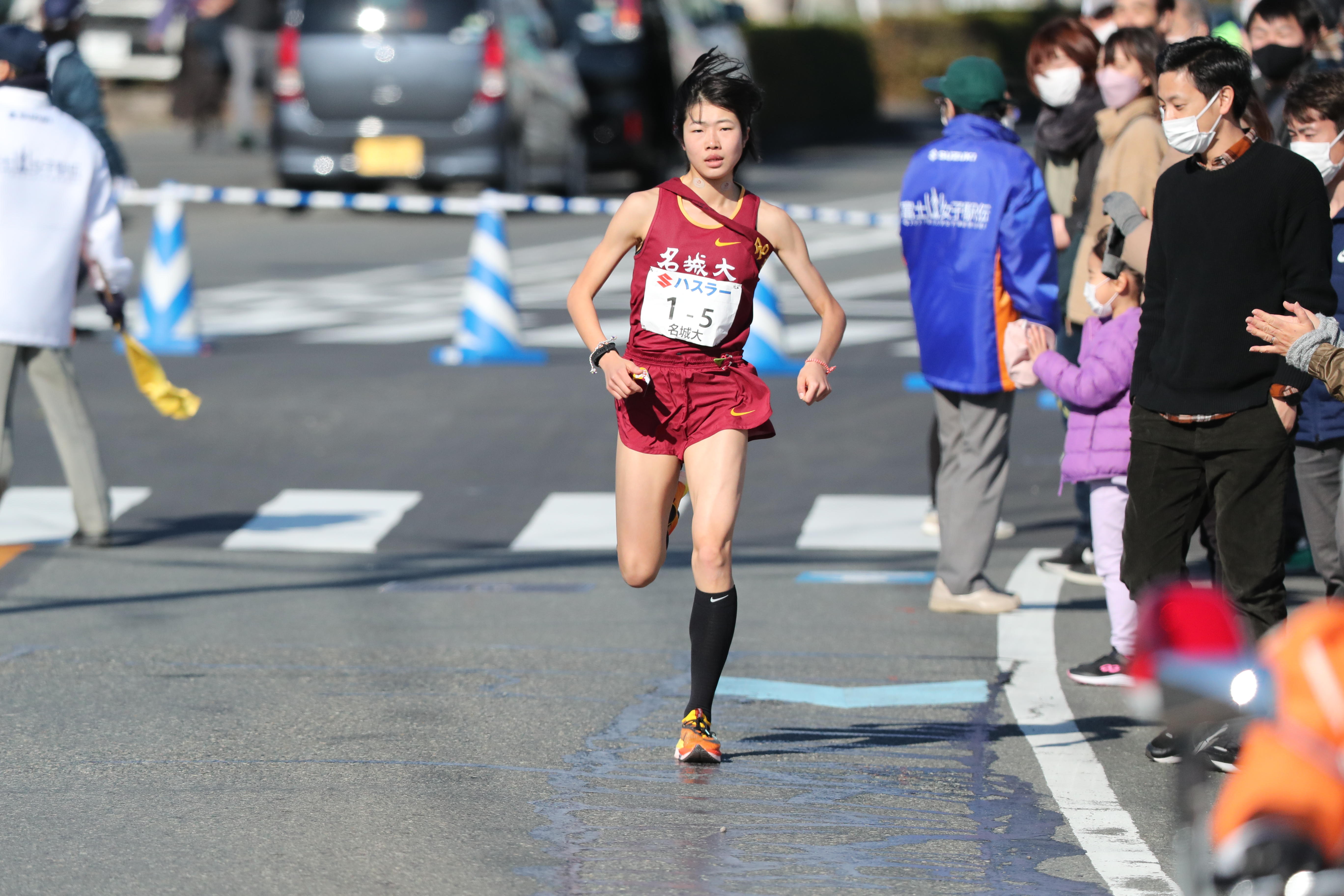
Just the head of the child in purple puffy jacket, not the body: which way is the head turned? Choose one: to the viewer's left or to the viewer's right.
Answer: to the viewer's left

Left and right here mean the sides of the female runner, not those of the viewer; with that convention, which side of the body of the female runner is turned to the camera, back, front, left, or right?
front

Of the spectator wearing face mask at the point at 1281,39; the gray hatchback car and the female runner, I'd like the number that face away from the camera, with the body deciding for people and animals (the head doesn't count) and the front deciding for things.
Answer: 1

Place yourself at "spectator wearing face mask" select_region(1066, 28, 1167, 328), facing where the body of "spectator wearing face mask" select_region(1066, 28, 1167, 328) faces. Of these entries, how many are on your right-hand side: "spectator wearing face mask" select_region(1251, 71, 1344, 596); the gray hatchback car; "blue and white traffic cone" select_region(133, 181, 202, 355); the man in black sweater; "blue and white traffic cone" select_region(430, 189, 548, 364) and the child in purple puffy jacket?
3

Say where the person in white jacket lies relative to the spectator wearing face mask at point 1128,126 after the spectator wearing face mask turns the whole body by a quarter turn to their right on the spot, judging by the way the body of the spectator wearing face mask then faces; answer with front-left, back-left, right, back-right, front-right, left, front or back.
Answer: front-left

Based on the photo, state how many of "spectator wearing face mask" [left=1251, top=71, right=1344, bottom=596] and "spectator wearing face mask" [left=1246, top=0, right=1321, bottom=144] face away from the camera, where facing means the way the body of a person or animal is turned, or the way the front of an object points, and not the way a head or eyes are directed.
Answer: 0

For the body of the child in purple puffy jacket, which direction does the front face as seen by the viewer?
to the viewer's left

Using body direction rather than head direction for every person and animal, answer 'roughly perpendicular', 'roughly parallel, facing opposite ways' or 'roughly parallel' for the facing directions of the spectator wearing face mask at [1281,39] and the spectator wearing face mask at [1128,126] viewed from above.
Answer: roughly parallel

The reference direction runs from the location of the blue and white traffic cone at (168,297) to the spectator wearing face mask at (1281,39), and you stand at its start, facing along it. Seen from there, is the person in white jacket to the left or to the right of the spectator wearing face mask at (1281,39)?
right

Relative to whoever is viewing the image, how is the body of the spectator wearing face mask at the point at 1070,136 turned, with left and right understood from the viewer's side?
facing the viewer and to the left of the viewer

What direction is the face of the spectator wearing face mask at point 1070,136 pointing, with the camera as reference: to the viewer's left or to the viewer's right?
to the viewer's left

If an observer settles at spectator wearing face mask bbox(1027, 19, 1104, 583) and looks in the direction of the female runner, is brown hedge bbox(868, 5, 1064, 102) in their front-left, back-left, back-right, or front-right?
back-right

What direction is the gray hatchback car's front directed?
away from the camera
